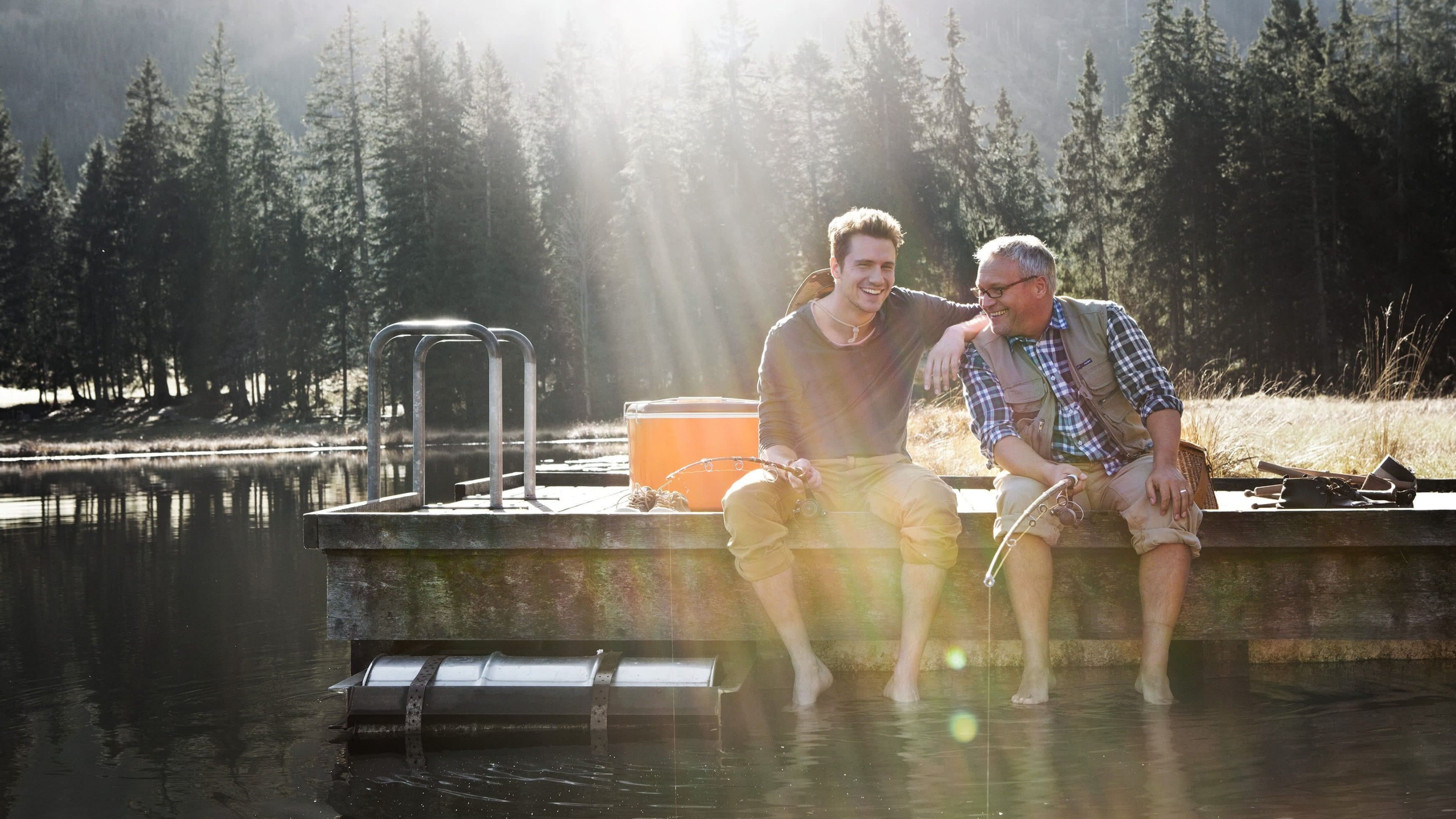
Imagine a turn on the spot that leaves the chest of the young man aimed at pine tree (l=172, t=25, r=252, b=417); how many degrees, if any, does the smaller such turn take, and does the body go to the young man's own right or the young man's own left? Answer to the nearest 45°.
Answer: approximately 135° to the young man's own right

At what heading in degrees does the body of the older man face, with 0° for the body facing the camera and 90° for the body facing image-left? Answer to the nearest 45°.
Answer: approximately 0°

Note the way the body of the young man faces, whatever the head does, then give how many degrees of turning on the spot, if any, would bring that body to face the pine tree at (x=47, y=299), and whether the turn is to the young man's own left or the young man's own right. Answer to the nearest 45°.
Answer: approximately 135° to the young man's own right

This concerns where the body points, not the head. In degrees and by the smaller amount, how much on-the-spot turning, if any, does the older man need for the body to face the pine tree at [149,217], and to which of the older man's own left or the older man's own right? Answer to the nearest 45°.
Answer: approximately 135° to the older man's own right

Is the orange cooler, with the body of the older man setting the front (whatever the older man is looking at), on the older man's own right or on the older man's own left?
on the older man's own right

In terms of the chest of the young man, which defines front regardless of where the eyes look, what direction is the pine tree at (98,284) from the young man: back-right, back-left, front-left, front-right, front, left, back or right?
back-right

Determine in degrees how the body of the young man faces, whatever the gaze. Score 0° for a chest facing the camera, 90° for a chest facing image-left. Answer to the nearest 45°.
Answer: approximately 0°

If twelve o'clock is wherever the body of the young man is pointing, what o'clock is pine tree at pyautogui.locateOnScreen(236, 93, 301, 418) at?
The pine tree is roughly at 5 o'clock from the young man.

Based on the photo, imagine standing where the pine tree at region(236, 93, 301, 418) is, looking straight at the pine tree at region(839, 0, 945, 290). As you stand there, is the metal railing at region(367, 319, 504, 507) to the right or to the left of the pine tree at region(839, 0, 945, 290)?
right

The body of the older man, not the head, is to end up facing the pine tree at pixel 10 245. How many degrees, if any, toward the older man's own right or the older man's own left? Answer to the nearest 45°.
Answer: approximately 135° to the older man's own right

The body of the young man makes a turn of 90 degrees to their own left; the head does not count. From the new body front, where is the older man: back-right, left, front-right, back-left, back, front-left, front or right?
front

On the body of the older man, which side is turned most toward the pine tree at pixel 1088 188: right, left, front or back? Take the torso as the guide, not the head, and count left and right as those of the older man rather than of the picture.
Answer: back

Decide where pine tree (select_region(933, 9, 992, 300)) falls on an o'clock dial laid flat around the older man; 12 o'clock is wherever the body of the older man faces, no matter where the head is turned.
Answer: The pine tree is roughly at 6 o'clock from the older man.

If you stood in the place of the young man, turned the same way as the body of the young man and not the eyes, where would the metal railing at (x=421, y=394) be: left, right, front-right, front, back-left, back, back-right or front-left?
right
